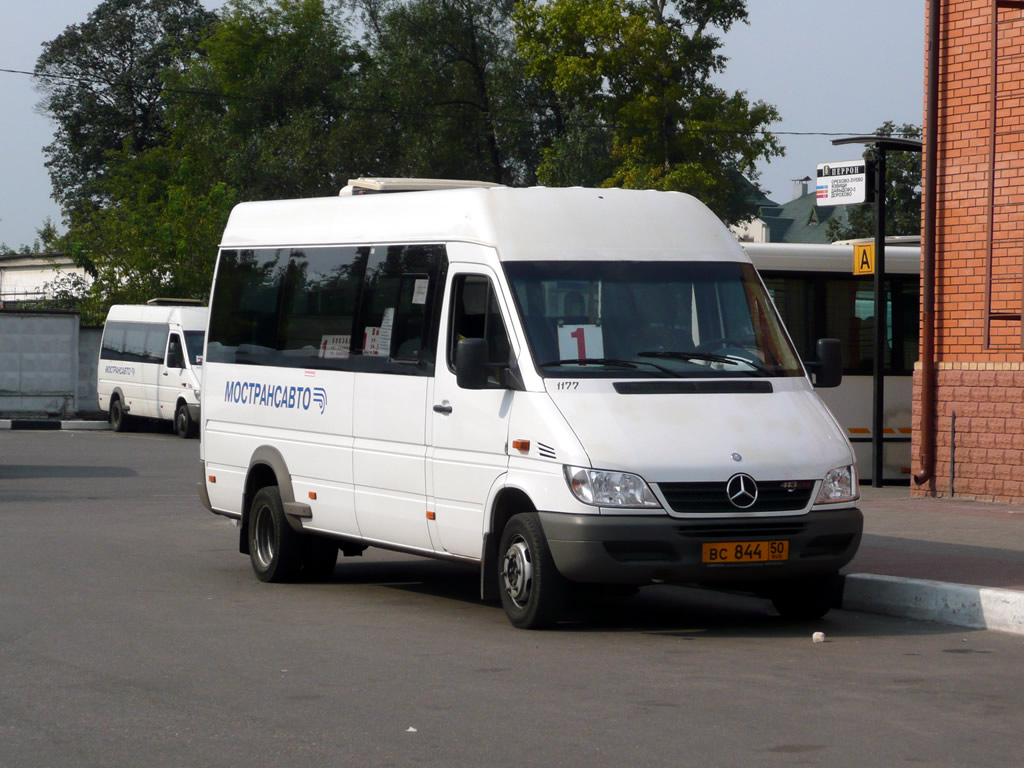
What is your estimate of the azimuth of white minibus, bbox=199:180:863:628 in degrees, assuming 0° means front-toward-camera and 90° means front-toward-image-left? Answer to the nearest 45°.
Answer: approximately 315°

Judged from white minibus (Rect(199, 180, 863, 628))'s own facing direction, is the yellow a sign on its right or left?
on its left

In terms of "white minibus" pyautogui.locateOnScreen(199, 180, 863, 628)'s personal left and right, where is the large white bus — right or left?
on its left

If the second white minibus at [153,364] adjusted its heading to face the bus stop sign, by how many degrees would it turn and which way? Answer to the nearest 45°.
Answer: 0° — it already faces it

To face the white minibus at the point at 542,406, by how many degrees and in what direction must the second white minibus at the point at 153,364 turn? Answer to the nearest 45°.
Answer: approximately 45° to its right

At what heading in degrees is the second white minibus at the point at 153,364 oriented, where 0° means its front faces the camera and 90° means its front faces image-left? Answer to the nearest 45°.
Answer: approximately 315°
